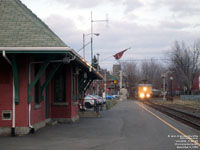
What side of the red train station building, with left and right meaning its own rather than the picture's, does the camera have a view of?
right
